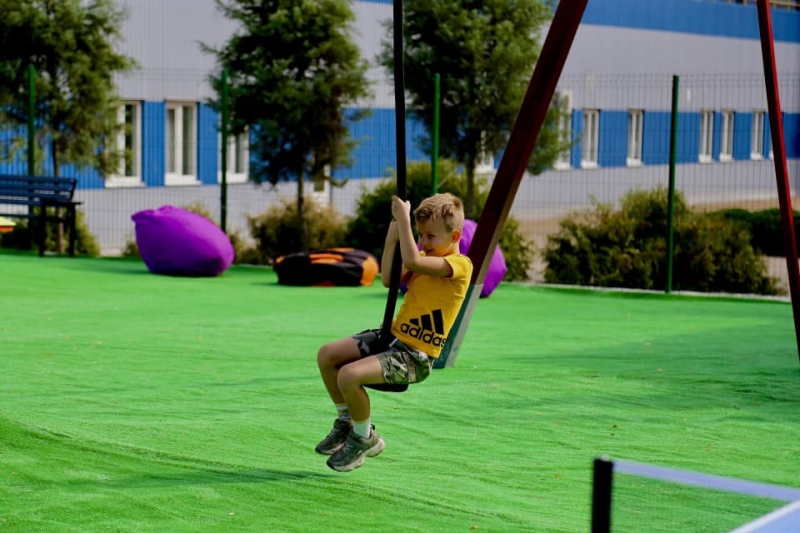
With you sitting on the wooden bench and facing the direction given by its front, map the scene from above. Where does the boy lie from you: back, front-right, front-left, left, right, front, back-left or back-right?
front-left

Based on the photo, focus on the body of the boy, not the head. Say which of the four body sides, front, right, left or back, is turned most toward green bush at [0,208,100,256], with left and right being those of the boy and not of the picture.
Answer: right

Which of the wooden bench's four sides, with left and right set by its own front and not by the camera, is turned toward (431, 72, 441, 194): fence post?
left

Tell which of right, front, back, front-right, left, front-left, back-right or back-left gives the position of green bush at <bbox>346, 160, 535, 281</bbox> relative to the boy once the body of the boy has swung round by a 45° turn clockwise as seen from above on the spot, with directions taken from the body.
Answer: right

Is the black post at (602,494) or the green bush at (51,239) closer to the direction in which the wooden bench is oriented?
the black post

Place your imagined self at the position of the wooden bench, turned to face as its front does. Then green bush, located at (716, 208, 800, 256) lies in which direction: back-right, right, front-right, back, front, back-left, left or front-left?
back-left

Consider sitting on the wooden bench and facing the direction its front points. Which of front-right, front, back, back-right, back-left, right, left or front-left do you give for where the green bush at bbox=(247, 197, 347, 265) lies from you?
back-left

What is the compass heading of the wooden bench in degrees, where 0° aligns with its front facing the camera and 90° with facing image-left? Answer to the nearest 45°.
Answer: approximately 45°

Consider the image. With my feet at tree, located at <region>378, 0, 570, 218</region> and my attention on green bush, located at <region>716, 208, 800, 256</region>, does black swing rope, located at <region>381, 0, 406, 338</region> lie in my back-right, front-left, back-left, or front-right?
back-right

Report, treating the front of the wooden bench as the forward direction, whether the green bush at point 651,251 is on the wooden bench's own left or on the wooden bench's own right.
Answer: on the wooden bench's own left

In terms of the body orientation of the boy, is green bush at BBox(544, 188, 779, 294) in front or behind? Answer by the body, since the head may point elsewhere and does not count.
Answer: behind

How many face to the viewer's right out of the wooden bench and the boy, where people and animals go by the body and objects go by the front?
0

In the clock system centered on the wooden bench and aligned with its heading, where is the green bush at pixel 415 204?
The green bush is roughly at 8 o'clock from the wooden bench.

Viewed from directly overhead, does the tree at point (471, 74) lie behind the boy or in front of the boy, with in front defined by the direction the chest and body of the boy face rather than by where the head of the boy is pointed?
behind

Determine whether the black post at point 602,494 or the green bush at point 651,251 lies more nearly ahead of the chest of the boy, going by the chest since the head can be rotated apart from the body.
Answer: the black post

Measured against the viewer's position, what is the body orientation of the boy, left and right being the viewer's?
facing the viewer and to the left of the viewer
